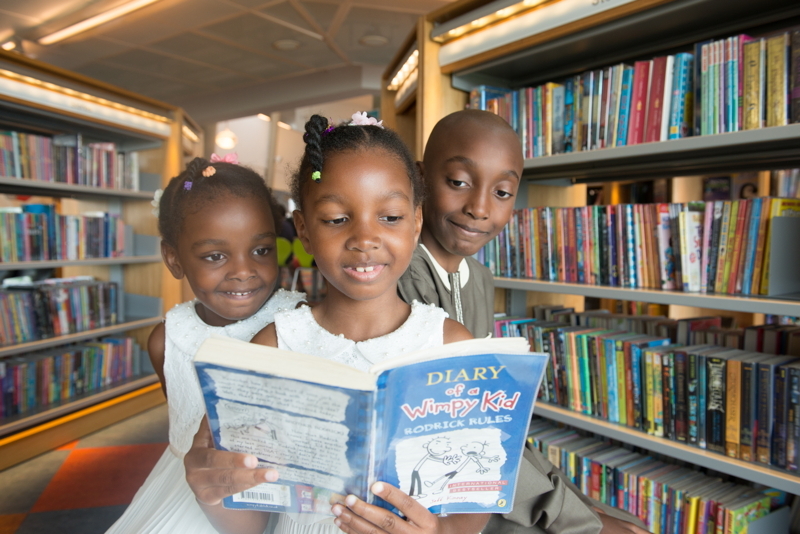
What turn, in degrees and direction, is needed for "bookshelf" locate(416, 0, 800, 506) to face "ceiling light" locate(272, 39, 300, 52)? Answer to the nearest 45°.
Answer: approximately 90° to its right

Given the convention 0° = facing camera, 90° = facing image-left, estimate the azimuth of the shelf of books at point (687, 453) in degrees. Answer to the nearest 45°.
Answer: approximately 45°

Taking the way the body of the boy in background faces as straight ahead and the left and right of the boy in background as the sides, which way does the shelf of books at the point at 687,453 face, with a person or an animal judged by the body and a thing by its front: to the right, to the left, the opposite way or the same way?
to the right

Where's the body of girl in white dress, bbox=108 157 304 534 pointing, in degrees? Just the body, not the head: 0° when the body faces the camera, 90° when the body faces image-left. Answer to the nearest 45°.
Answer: approximately 315°

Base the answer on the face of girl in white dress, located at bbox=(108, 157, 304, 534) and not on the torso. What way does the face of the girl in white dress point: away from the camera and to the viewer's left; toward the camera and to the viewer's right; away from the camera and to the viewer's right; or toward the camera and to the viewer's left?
toward the camera and to the viewer's right

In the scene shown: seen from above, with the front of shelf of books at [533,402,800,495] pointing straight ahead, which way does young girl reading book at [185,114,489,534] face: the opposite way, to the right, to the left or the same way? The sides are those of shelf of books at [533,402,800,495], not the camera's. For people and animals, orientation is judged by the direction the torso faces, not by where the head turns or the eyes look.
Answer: to the left
